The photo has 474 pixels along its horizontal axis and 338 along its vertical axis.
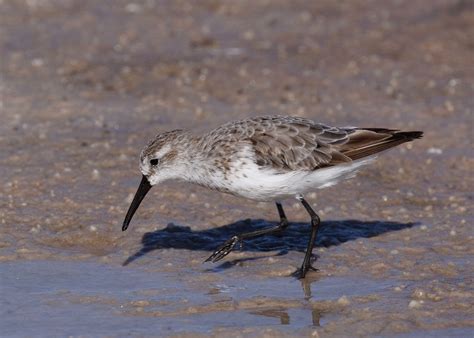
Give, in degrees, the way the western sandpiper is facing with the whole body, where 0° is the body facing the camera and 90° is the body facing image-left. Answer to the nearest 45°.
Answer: approximately 90°
